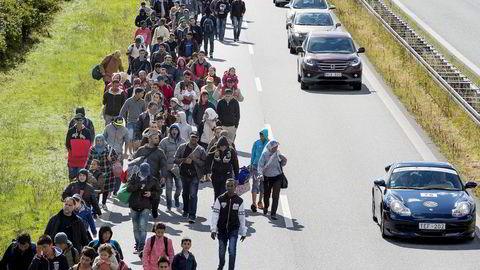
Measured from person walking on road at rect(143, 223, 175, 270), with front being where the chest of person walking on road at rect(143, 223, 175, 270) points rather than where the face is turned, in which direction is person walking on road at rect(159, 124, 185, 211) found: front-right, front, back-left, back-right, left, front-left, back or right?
back

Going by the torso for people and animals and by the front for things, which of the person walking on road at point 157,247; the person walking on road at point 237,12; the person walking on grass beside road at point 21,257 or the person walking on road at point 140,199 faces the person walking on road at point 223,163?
the person walking on road at point 237,12

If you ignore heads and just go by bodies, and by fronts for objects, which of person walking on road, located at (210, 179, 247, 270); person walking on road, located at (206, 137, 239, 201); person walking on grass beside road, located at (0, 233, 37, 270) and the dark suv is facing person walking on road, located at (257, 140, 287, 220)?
the dark suv

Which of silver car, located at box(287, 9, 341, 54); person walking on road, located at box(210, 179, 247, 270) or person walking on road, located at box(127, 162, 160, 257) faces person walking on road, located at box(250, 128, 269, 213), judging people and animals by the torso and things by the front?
the silver car

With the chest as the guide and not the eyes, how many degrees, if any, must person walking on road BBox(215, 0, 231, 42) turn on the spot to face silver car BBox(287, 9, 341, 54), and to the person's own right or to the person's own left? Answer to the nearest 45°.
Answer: approximately 90° to the person's own left

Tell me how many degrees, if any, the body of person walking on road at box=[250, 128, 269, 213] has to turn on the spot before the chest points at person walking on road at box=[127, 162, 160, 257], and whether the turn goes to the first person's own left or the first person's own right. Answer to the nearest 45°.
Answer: approximately 45° to the first person's own right

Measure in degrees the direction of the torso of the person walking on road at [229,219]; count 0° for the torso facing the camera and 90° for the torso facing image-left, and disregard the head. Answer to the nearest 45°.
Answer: approximately 0°

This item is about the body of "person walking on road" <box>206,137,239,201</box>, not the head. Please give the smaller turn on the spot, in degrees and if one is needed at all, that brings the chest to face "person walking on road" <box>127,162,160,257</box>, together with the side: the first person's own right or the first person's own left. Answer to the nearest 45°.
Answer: approximately 45° to the first person's own right
